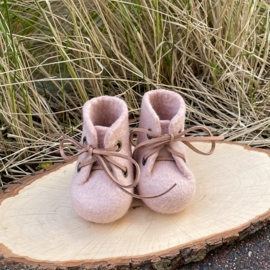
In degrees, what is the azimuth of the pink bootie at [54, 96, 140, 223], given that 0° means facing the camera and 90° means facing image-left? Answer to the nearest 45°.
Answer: approximately 0°

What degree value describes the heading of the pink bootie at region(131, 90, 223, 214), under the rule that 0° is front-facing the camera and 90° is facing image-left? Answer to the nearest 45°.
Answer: approximately 0°

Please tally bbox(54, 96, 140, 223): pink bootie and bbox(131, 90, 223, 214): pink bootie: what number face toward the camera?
2
